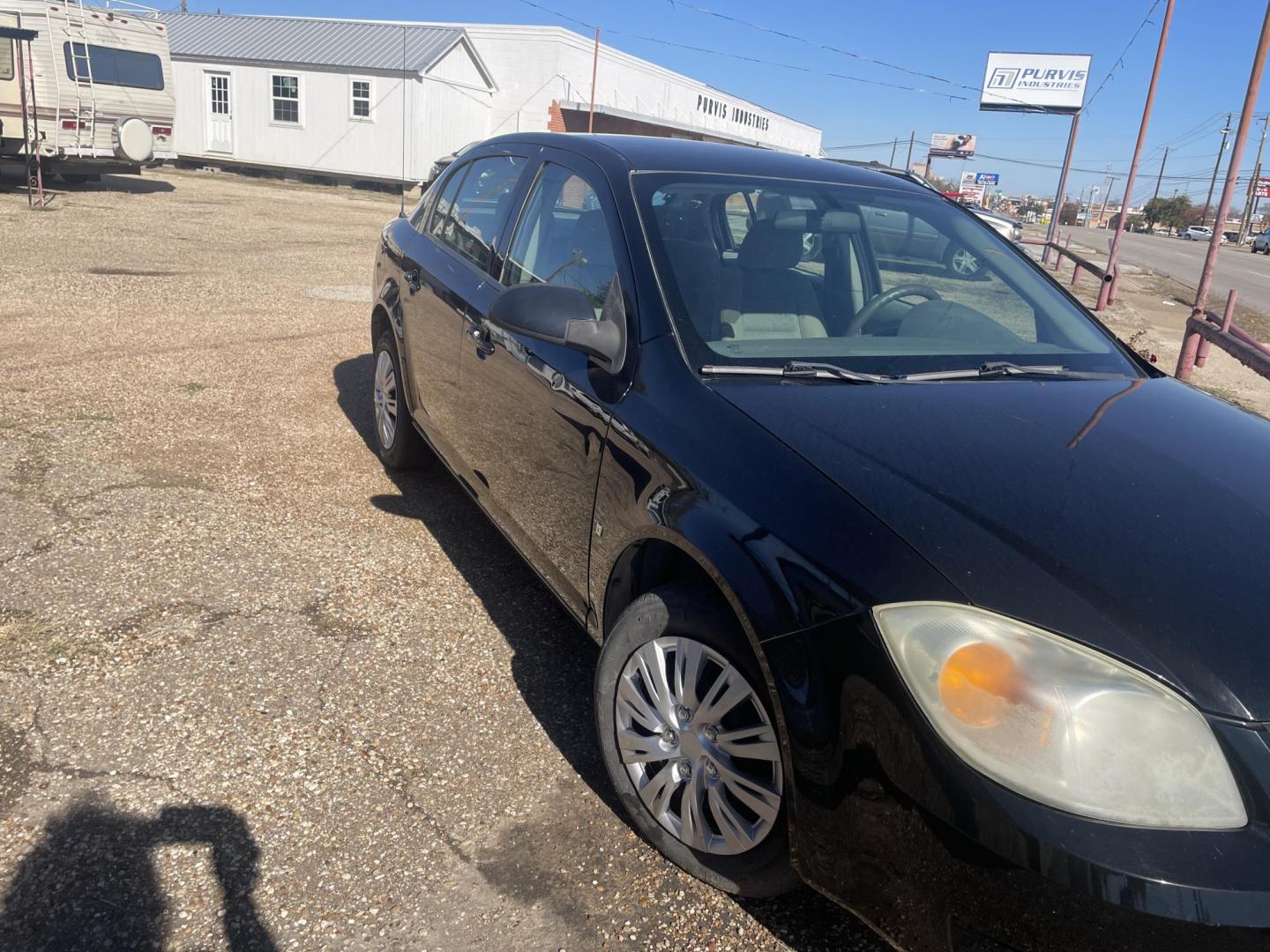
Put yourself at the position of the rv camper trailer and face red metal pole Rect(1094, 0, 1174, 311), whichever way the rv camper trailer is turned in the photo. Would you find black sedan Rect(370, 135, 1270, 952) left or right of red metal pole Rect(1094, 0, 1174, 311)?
right

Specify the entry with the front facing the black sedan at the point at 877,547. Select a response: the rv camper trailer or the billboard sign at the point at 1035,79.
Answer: the billboard sign

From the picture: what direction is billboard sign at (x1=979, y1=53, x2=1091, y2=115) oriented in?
toward the camera

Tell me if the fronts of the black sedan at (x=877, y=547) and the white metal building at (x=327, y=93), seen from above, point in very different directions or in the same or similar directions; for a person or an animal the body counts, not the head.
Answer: same or similar directions

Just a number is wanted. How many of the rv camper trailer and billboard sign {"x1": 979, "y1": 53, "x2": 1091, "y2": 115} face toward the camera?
1

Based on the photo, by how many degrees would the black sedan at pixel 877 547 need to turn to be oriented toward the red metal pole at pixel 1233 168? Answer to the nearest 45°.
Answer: approximately 135° to its left

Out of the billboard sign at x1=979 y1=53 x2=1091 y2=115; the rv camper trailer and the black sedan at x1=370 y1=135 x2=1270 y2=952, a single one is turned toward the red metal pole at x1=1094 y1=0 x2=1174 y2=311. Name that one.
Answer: the billboard sign

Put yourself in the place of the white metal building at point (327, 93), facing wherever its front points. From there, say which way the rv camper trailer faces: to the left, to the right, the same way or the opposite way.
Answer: the opposite way

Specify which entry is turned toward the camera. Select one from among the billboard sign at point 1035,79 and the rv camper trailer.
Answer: the billboard sign

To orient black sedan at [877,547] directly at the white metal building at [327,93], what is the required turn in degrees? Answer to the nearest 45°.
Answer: approximately 180°

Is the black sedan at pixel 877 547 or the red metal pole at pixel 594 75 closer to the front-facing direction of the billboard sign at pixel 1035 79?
the black sedan
